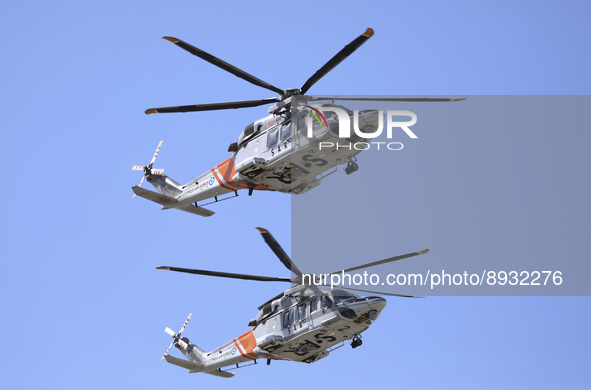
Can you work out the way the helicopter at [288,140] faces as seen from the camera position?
facing the viewer and to the right of the viewer

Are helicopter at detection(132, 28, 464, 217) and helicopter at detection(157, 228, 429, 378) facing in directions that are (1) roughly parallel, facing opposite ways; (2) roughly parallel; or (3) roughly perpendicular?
roughly parallel

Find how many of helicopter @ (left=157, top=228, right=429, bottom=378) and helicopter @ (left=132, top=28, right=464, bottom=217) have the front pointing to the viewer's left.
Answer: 0
